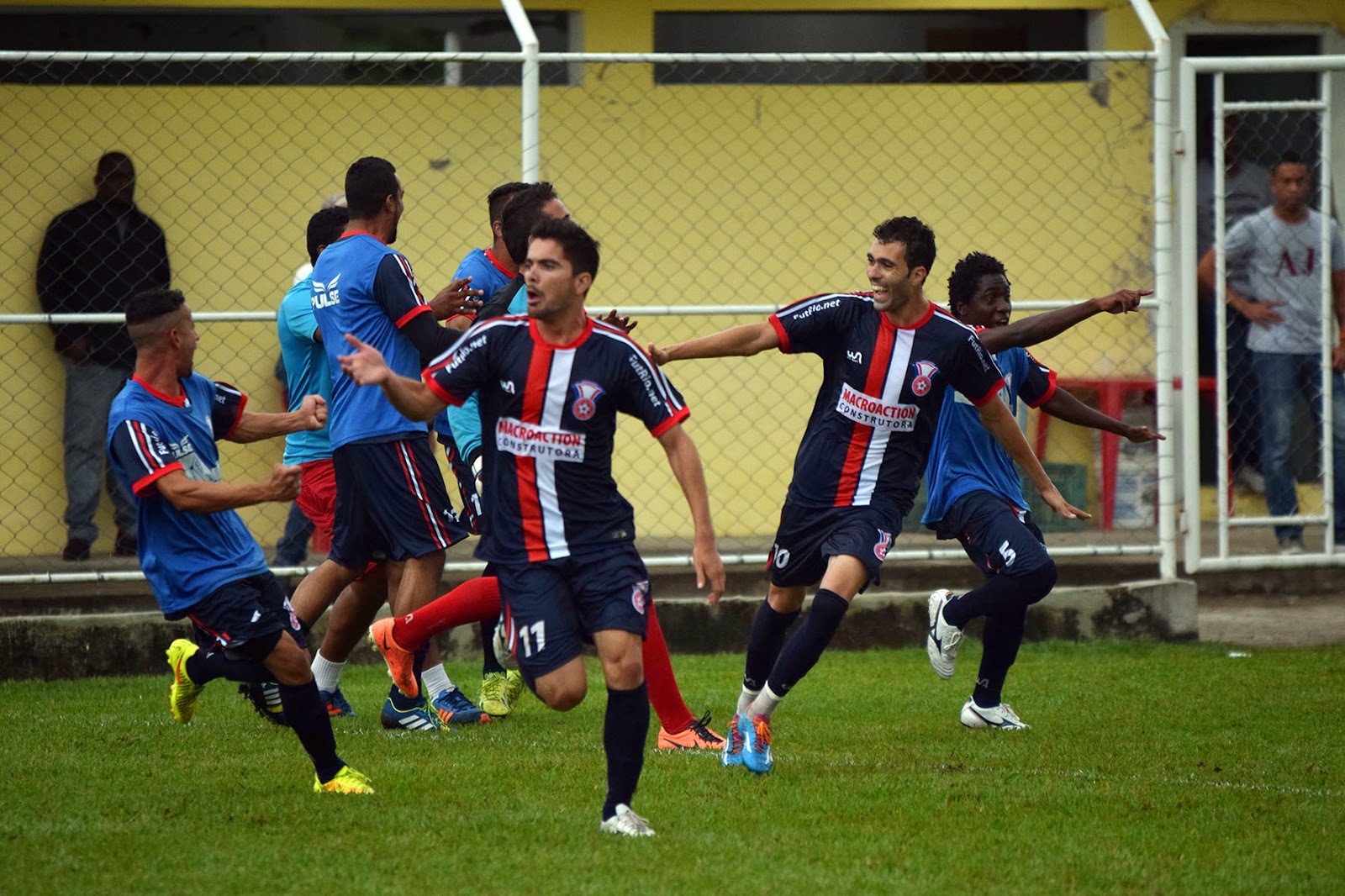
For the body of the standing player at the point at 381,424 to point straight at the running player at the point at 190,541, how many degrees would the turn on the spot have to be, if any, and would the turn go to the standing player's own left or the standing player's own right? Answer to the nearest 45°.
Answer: approximately 180°

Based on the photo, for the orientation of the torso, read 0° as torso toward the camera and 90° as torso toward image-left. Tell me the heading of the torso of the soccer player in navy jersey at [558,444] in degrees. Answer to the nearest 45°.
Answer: approximately 0°

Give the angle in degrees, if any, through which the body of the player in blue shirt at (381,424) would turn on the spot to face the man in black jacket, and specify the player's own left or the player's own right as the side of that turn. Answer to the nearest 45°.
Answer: approximately 90° to the player's own left

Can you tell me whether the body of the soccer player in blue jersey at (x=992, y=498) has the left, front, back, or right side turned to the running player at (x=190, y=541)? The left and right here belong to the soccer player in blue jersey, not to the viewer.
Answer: right

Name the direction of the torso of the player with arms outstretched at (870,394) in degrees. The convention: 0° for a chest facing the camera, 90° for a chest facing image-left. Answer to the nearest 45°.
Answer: approximately 0°

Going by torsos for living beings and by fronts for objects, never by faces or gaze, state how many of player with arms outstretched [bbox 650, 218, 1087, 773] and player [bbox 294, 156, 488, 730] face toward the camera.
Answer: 1

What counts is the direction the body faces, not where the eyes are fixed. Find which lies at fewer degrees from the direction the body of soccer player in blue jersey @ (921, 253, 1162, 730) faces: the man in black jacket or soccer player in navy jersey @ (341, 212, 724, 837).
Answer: the soccer player in navy jersey

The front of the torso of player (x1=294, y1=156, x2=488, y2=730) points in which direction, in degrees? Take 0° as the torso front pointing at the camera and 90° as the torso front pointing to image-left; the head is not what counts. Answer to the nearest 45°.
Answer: approximately 225°

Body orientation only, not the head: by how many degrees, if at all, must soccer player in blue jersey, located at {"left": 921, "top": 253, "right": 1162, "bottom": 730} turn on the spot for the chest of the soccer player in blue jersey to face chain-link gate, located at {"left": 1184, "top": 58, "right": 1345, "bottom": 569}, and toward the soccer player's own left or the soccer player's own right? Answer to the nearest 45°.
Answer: approximately 90° to the soccer player's own left

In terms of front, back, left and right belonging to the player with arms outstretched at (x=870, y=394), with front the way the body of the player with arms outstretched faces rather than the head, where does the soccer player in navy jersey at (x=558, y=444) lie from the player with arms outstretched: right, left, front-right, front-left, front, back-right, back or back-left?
front-right

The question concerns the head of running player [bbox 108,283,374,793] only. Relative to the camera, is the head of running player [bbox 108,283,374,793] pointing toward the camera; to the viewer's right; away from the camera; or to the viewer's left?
to the viewer's right
